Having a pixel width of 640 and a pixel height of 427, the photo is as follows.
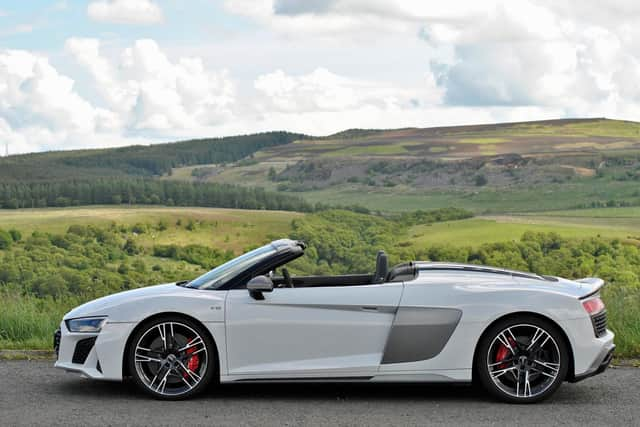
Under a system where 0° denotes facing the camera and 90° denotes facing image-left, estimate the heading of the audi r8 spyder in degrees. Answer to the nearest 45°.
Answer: approximately 90°
